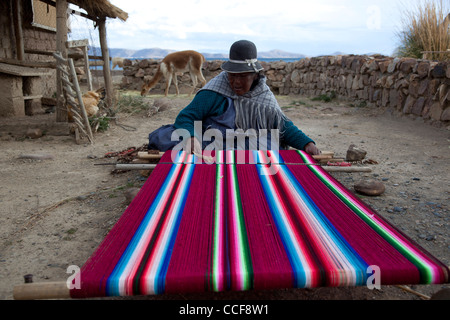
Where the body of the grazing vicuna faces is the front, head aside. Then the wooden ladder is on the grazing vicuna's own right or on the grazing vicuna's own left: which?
on the grazing vicuna's own left

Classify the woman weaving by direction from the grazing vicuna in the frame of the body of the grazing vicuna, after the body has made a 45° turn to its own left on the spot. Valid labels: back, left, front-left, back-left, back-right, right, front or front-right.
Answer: front-left

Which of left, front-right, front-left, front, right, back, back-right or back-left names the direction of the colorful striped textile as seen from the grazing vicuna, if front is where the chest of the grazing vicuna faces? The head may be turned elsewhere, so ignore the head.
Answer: left

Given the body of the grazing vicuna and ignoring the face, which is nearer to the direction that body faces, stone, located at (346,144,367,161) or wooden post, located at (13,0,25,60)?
the wooden post

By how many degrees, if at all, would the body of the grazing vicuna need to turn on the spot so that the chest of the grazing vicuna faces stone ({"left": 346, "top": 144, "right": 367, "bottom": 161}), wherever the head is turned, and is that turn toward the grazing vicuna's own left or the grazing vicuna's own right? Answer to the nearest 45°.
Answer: approximately 90° to the grazing vicuna's own left

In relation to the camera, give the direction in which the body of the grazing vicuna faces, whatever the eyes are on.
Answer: to the viewer's left

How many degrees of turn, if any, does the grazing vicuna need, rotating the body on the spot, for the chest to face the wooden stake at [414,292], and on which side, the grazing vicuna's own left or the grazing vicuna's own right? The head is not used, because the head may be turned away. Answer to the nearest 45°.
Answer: approximately 90° to the grazing vicuna's own left

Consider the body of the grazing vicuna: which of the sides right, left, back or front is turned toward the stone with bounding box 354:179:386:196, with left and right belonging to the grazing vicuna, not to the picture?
left
